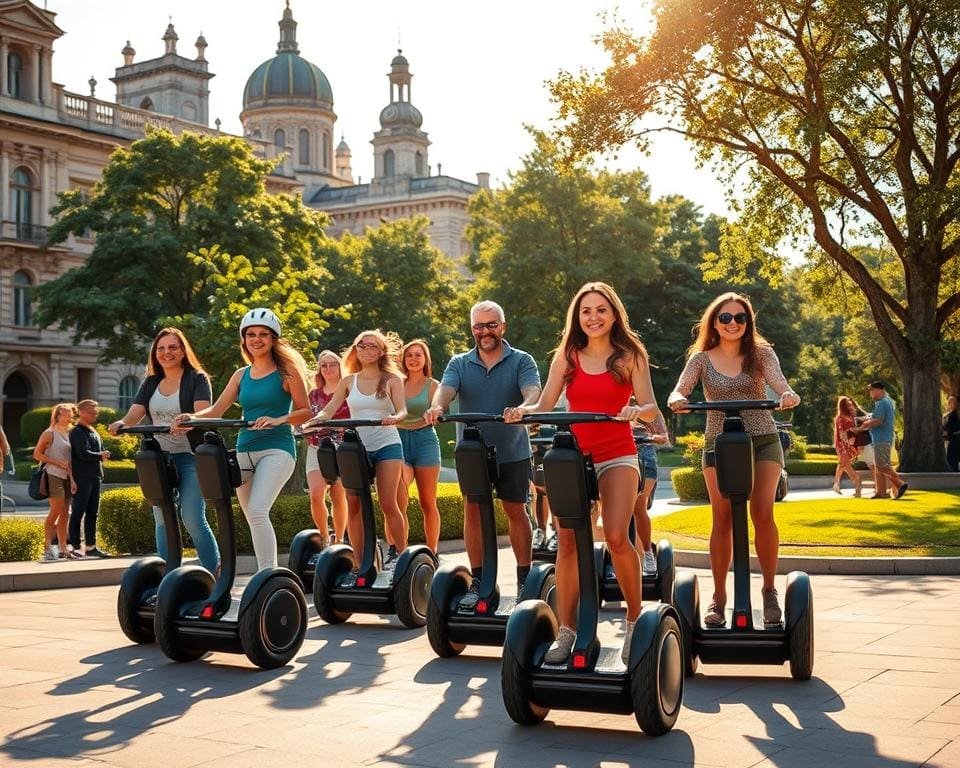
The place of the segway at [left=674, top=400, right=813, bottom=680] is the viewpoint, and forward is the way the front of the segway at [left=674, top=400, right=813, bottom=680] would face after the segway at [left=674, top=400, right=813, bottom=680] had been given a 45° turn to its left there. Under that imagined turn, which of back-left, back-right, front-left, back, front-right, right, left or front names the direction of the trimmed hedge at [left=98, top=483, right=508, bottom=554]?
back

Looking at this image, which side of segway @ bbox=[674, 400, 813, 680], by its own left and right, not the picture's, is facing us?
front

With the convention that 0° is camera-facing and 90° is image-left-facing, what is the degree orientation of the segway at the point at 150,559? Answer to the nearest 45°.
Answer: approximately 45°

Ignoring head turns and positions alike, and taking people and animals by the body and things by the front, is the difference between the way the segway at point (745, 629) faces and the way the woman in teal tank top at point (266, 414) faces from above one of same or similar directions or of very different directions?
same or similar directions

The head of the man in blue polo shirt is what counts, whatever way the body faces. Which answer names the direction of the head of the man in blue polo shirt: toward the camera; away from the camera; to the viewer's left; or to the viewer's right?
toward the camera

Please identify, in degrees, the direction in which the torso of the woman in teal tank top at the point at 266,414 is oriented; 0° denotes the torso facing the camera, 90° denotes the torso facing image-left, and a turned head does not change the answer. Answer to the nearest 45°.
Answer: approximately 45°

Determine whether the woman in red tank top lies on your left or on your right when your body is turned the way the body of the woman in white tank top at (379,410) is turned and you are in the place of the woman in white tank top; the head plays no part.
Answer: on your left

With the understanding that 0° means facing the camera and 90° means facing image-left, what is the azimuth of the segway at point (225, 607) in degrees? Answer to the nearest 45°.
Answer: approximately 45°

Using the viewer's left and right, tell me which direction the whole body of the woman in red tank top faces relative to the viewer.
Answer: facing the viewer and to the left of the viewer

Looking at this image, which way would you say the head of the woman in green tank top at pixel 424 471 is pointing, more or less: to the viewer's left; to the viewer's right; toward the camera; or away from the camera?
toward the camera

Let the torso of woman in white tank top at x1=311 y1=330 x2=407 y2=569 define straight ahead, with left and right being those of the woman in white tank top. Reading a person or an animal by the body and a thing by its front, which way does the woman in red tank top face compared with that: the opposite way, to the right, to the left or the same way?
the same way

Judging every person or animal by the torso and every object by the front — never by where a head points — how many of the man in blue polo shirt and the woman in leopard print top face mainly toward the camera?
2

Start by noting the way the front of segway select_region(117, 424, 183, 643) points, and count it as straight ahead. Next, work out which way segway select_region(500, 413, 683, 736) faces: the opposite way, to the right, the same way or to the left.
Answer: the same way

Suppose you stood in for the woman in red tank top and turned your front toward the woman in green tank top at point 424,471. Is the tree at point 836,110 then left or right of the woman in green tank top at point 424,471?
right

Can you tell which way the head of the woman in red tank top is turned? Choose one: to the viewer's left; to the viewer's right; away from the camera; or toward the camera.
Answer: toward the camera

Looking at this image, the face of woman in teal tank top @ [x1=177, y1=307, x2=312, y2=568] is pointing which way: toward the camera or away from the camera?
toward the camera
